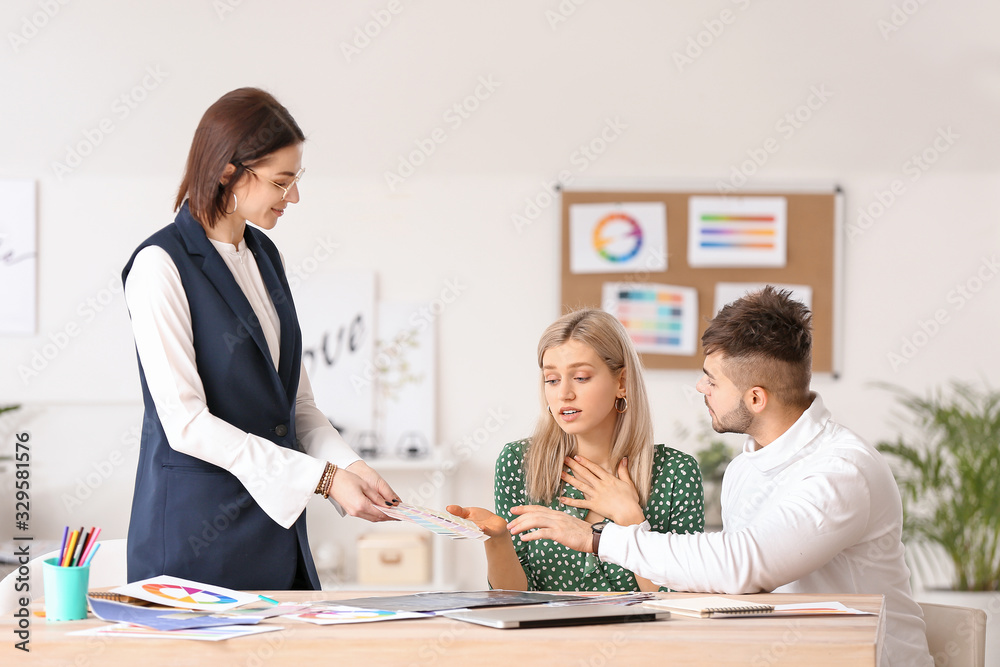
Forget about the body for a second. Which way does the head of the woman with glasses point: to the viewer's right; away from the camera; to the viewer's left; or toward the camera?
to the viewer's right

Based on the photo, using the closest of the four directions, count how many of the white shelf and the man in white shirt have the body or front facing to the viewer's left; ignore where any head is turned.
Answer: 1

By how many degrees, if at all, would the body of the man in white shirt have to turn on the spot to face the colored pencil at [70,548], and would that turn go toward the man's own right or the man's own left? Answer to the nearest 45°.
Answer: approximately 45° to the man's own left

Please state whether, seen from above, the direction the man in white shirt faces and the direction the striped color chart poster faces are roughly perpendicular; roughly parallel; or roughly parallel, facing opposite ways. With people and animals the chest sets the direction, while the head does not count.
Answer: roughly perpendicular

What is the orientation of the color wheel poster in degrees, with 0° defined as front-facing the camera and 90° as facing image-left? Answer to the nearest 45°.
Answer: approximately 0°

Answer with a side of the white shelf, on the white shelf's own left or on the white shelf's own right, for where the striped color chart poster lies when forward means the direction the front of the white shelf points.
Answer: on the white shelf's own left

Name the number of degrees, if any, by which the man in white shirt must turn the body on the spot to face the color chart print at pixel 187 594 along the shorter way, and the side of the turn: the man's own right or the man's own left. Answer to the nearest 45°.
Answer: approximately 45° to the man's own left

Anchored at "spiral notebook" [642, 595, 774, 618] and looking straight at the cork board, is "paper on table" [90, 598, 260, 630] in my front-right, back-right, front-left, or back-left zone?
back-left

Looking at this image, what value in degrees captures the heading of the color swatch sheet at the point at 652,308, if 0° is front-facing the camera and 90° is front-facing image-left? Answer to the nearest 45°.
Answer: approximately 0°
